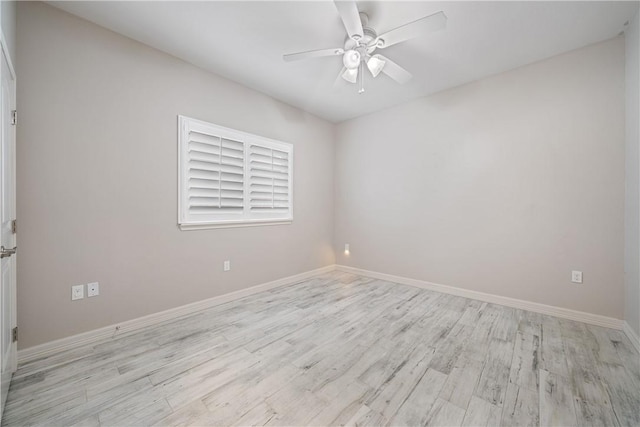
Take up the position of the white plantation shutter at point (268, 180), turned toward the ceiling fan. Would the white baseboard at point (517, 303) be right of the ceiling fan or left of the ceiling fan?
left

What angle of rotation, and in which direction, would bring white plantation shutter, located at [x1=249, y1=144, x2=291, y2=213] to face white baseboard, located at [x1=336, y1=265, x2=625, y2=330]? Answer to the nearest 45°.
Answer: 0° — it already faces it

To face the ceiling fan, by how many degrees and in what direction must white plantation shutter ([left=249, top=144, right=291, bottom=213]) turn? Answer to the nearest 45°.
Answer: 0° — it already faces it

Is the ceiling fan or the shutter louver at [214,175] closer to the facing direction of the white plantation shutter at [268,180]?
the ceiling fan

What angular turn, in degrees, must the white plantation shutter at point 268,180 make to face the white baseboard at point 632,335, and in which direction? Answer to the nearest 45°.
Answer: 0° — it already faces it

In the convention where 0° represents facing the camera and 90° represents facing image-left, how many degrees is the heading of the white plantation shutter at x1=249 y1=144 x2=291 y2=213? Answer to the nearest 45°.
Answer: approximately 315°
